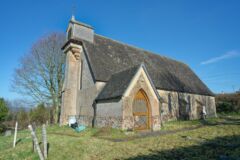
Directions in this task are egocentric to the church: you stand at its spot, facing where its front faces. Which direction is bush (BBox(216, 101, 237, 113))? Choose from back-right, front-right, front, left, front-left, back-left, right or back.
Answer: left

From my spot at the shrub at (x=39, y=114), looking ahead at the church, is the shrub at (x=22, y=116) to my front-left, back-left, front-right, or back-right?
back-right
